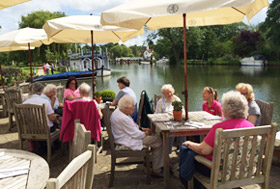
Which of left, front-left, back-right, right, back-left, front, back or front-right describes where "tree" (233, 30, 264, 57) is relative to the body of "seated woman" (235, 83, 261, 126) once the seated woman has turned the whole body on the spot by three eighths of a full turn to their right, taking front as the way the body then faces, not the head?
front-left

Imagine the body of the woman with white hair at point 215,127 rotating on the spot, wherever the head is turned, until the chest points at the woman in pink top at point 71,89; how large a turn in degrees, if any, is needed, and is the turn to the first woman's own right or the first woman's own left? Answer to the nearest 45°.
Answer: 0° — they already face them

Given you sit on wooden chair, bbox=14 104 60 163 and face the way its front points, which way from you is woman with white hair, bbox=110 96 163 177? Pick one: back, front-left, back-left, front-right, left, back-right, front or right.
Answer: right

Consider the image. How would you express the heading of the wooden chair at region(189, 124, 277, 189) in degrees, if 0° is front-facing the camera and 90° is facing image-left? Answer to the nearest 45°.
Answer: approximately 135°

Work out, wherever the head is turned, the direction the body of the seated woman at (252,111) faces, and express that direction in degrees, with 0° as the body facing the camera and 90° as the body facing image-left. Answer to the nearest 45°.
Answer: approximately 90°

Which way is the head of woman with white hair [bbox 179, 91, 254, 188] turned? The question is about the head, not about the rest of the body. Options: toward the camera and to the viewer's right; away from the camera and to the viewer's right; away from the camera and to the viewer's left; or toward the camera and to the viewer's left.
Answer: away from the camera and to the viewer's left

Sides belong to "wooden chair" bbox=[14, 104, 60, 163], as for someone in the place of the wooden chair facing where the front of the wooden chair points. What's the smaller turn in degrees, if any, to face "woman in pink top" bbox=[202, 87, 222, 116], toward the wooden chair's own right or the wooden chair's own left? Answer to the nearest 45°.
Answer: approximately 45° to the wooden chair's own right

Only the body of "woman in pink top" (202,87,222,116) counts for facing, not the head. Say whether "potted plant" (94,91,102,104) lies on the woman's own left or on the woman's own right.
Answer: on the woman's own right

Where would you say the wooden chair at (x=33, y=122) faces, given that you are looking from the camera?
facing away from the viewer and to the right of the viewer

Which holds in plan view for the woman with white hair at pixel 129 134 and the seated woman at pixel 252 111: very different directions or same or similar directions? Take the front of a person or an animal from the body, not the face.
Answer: very different directions

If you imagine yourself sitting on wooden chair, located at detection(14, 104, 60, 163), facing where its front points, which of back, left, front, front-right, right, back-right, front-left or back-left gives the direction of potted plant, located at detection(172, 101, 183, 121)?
right

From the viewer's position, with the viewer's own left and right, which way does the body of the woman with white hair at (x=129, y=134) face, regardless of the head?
facing to the right of the viewer

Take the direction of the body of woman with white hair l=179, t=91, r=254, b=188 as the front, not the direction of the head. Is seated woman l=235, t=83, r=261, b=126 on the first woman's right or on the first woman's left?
on the first woman's right
